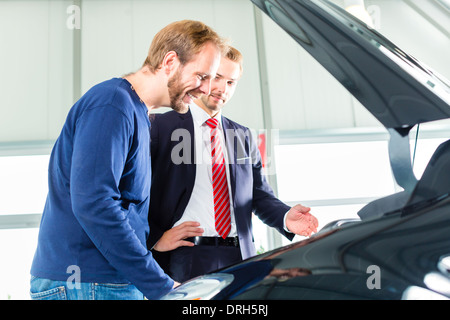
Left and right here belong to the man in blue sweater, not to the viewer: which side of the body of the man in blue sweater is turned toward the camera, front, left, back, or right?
right

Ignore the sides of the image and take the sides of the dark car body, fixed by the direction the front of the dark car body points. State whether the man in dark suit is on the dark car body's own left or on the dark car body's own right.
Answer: on the dark car body's own right

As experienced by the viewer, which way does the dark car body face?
facing the viewer and to the left of the viewer
